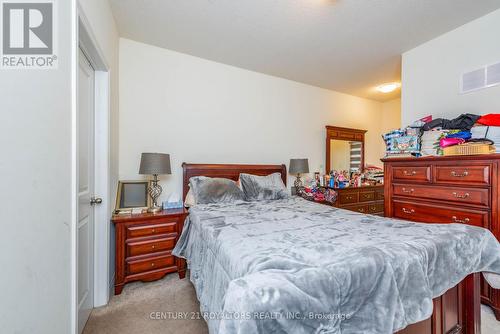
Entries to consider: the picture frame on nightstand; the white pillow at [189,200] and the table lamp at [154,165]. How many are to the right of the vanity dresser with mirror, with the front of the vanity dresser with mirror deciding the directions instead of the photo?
3

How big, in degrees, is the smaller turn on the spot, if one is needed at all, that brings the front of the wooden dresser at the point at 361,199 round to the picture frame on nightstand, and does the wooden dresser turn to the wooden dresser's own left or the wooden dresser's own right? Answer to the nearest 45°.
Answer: approximately 90° to the wooden dresser's own right

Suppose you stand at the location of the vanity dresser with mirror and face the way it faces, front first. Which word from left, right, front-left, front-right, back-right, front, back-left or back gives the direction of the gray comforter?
front-right

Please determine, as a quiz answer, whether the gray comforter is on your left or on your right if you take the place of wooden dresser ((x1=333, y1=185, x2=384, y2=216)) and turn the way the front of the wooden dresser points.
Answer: on your right

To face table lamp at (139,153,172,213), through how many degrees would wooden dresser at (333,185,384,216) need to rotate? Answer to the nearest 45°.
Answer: approximately 90° to its right

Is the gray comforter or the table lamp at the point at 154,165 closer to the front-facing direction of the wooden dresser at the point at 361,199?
the gray comforter

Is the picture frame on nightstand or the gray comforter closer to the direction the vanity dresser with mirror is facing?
the gray comforter

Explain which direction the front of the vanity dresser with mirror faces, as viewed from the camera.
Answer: facing the viewer and to the right of the viewer

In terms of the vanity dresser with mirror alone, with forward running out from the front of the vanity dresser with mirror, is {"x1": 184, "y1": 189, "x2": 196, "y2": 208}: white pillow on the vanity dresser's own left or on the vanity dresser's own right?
on the vanity dresser's own right

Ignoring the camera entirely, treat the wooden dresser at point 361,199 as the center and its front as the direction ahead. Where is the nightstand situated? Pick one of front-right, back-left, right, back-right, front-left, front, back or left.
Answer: right
